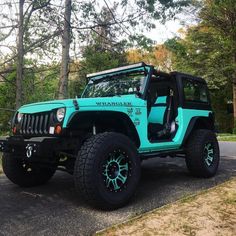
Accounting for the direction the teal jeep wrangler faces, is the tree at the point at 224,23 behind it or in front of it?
behind

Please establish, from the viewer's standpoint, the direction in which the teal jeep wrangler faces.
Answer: facing the viewer and to the left of the viewer
